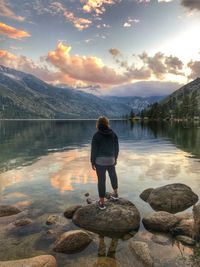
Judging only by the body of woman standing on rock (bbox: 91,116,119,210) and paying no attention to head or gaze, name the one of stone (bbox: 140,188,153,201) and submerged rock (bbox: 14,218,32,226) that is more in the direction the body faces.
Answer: the stone

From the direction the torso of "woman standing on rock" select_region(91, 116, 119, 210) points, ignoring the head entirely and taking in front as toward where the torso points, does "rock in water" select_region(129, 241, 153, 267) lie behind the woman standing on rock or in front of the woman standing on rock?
behind

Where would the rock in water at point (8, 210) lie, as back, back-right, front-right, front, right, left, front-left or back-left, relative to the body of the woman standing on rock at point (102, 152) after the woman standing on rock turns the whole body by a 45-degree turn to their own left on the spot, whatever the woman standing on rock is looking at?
front-left

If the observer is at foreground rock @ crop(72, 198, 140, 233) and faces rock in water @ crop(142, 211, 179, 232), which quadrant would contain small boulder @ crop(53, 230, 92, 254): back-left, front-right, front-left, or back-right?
back-right

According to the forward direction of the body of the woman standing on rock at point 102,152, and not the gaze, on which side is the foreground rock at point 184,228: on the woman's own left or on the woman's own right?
on the woman's own right

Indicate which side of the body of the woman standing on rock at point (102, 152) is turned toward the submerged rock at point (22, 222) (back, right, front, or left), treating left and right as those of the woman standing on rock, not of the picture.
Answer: left

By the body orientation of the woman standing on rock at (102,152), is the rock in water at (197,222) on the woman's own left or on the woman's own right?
on the woman's own right

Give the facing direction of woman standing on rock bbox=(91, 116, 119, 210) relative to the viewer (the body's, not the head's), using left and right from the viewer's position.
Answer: facing away from the viewer
